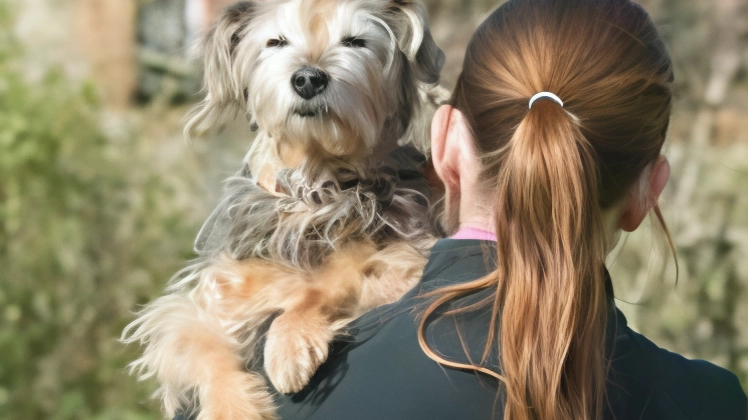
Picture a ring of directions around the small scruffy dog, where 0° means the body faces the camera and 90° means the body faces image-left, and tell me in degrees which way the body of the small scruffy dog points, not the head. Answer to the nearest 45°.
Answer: approximately 0°

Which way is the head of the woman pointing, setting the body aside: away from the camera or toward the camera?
away from the camera

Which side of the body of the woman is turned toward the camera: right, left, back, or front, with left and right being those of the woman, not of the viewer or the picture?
back
